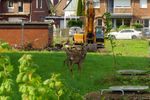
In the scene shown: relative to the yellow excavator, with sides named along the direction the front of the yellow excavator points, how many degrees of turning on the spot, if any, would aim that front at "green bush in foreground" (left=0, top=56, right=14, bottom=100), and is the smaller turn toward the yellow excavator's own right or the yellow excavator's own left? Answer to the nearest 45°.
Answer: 0° — it already faces it

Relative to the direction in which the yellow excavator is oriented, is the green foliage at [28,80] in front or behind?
in front

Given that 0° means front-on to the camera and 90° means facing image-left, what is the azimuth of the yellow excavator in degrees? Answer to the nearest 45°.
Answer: approximately 0°
